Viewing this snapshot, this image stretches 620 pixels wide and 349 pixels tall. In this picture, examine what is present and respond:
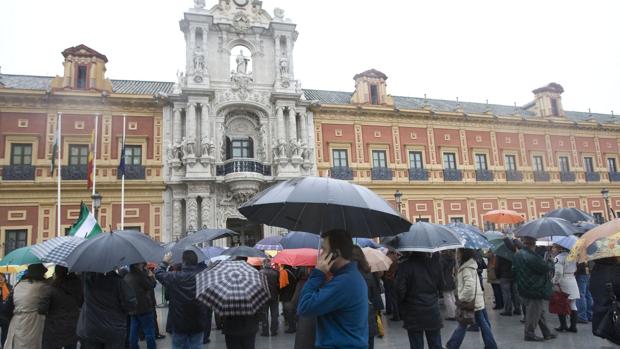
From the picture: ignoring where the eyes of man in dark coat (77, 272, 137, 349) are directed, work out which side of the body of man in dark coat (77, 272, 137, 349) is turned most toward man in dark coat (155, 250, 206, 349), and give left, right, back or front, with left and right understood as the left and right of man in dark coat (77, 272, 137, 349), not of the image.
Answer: right

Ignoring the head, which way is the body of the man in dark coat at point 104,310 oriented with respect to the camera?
away from the camera

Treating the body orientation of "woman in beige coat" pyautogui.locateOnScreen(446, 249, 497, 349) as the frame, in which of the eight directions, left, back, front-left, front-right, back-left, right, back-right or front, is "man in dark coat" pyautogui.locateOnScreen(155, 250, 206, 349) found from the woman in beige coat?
front-left

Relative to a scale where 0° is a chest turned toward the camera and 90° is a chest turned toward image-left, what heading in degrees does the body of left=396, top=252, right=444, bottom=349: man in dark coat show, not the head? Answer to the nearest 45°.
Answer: approximately 180°

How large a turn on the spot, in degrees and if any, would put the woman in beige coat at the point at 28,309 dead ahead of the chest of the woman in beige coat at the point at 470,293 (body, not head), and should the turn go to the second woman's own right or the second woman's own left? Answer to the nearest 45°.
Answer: approximately 45° to the second woman's own left

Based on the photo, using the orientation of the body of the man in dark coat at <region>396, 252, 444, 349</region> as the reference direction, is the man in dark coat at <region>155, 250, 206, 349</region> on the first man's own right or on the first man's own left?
on the first man's own left

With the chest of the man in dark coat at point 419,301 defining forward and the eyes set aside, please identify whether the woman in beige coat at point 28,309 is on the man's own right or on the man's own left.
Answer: on the man's own left

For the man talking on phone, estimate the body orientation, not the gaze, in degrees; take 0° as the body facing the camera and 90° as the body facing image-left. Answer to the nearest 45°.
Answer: approximately 90°

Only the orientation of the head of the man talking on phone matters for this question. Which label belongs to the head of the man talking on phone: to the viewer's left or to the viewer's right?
to the viewer's left
